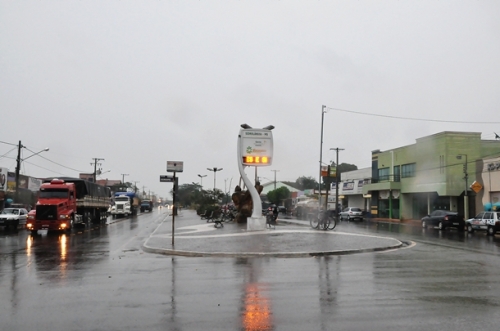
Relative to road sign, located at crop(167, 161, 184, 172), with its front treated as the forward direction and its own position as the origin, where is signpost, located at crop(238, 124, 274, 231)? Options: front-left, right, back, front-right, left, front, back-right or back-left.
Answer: back-left

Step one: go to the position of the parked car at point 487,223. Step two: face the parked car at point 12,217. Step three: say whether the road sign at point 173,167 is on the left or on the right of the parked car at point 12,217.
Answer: left

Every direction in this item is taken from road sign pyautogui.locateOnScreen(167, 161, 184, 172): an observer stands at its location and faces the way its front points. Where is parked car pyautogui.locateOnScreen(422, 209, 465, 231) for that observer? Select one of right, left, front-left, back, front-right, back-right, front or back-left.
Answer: back-left

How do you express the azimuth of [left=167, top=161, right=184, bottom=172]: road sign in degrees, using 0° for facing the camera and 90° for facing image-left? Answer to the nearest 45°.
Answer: approximately 0°

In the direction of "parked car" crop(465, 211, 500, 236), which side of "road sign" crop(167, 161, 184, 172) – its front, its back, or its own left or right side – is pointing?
left

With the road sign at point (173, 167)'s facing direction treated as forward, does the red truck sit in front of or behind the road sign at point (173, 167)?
behind

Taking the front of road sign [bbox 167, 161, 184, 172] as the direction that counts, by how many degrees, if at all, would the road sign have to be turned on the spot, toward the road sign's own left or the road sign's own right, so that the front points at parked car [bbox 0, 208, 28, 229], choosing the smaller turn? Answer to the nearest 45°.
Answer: approximately 135° to the road sign's own right
